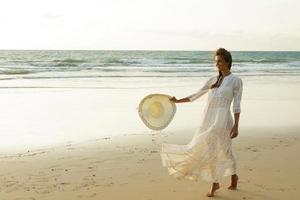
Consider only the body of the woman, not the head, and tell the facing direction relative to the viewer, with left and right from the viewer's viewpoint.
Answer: facing the viewer and to the left of the viewer
